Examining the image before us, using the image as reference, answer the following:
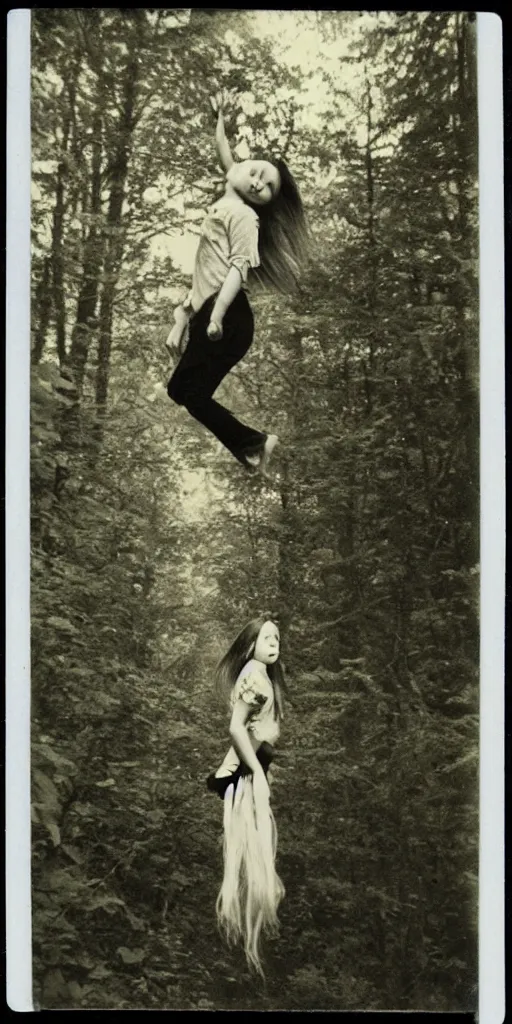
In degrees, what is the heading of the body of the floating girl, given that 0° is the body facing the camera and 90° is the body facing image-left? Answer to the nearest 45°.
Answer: approximately 45°

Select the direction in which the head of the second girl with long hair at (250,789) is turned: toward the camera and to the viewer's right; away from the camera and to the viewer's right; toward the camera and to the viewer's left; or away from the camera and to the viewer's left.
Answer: toward the camera and to the viewer's right
